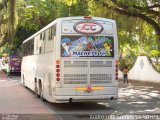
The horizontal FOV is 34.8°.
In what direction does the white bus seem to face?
away from the camera
